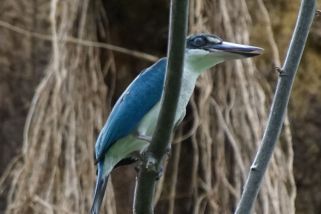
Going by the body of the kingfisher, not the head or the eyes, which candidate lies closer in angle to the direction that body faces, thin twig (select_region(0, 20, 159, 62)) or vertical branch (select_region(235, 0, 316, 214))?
the vertical branch

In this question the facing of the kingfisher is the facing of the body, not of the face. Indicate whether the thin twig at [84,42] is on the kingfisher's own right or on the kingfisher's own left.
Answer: on the kingfisher's own left

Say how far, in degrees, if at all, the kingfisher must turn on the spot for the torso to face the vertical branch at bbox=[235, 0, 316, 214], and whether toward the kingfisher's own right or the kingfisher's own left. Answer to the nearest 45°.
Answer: approximately 45° to the kingfisher's own right

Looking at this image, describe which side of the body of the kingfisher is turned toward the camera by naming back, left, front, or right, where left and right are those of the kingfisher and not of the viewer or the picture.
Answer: right
